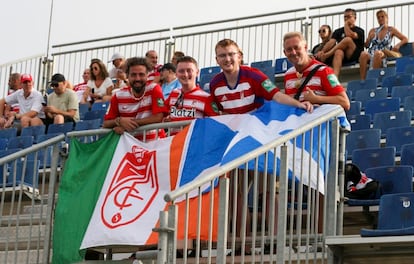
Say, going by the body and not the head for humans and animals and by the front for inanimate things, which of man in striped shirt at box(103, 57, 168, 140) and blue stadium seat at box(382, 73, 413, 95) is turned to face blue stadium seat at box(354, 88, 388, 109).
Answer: blue stadium seat at box(382, 73, 413, 95)

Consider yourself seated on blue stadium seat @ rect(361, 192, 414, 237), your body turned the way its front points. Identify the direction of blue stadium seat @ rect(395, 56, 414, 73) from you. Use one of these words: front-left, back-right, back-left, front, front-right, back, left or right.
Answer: back-right

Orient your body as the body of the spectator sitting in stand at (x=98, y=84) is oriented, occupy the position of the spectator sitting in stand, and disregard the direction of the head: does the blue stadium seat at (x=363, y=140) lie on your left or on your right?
on your left

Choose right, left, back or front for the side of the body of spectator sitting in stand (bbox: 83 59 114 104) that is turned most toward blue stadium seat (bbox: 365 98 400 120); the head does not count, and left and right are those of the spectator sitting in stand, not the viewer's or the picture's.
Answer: left

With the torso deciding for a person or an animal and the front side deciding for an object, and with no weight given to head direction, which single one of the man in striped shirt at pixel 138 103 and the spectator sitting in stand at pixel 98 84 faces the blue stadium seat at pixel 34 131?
the spectator sitting in stand

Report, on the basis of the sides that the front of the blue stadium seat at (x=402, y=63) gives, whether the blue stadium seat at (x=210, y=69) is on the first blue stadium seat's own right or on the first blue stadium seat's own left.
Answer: on the first blue stadium seat's own right

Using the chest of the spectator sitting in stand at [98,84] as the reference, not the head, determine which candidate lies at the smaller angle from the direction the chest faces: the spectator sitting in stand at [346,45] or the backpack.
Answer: the backpack

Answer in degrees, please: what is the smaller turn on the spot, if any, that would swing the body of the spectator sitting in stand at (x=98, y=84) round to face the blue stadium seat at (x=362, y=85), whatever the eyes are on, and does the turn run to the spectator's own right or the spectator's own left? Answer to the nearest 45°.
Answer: approximately 90° to the spectator's own left
